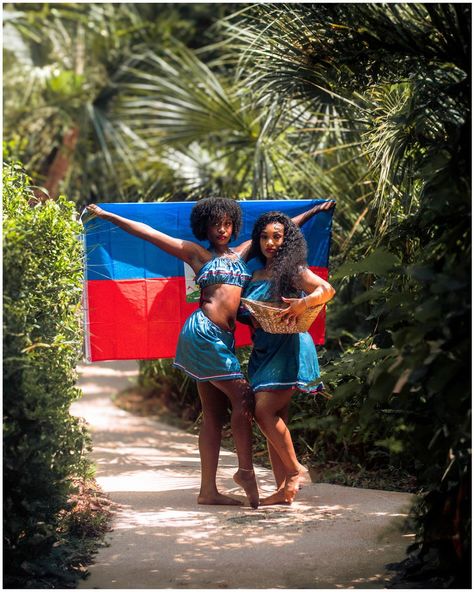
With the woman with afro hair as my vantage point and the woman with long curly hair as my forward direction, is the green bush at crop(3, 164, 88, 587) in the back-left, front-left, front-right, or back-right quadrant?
back-right

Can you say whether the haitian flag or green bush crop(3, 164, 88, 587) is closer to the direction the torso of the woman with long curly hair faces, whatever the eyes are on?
the green bush

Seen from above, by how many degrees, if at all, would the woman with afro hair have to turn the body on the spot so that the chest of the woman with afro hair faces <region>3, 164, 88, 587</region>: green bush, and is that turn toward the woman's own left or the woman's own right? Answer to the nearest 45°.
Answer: approximately 90° to the woman's own right

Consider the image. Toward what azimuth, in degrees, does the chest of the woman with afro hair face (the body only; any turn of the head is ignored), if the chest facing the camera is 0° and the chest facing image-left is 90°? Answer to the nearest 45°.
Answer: approximately 315°

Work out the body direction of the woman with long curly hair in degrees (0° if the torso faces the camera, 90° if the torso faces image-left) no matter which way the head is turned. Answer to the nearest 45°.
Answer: approximately 45°
